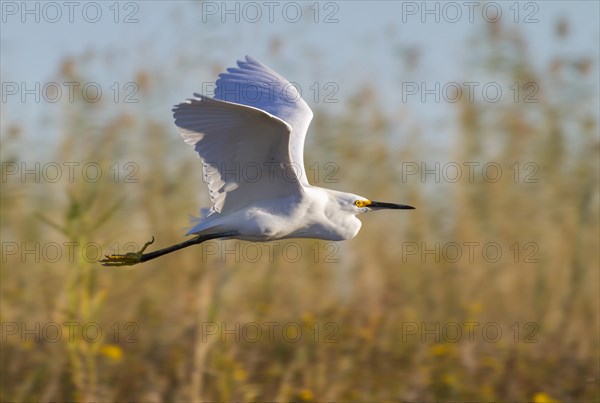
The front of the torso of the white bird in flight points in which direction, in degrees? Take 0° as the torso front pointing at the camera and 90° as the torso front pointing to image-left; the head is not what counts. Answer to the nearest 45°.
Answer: approximately 270°

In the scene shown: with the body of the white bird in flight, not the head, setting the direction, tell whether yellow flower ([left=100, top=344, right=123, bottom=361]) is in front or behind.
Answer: behind

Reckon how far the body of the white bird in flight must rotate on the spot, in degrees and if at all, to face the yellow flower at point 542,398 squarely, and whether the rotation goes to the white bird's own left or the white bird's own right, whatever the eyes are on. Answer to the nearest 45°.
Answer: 0° — it already faces it
